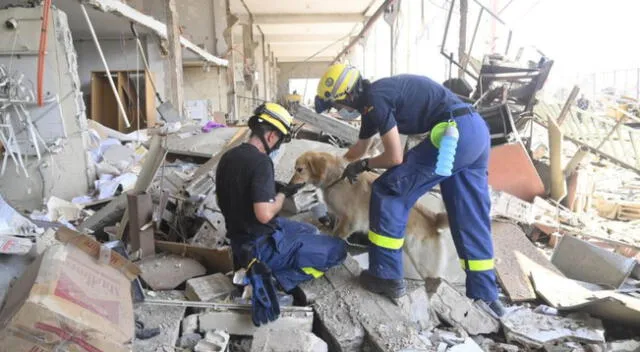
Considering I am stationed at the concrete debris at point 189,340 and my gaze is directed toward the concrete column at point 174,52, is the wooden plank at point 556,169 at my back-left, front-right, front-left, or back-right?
front-right

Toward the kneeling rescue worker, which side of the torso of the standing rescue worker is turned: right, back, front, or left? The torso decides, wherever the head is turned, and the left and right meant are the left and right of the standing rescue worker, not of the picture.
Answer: front

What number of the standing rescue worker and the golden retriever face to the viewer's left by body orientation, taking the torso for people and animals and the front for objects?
2

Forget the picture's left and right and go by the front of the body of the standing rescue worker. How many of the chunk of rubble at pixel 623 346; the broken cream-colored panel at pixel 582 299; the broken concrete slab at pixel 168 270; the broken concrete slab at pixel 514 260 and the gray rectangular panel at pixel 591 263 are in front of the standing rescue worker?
1

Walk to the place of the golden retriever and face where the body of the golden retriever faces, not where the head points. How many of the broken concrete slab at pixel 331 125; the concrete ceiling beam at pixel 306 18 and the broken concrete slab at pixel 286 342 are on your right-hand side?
2

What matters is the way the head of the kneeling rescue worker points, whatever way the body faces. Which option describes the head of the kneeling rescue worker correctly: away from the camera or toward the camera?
away from the camera

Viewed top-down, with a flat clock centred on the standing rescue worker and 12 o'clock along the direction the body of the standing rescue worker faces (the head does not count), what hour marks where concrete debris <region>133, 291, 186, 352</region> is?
The concrete debris is roughly at 11 o'clock from the standing rescue worker.

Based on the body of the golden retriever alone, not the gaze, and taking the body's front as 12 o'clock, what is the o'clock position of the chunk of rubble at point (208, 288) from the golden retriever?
The chunk of rubble is roughly at 11 o'clock from the golden retriever.

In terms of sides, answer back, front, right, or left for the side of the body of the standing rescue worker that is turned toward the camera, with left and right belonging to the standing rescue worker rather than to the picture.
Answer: left

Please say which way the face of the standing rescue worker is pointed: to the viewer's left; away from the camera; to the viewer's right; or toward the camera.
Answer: to the viewer's left

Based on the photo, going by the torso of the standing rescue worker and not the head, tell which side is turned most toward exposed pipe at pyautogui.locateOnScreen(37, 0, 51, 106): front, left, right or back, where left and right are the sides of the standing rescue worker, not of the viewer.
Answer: front

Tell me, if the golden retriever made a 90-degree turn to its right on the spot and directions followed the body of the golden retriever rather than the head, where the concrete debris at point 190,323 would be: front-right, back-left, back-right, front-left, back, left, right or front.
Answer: back-left

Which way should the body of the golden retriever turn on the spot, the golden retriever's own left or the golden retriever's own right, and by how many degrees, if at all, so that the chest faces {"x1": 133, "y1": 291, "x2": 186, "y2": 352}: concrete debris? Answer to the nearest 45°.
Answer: approximately 45° to the golden retriever's own left

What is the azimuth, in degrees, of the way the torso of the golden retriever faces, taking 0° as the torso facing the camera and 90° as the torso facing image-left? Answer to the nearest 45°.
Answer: approximately 90°

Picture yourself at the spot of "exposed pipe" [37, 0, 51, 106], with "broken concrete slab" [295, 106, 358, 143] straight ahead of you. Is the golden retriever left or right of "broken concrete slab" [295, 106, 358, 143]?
right

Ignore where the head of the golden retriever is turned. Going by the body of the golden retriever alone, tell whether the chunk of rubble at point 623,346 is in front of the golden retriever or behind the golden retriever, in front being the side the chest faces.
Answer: behind
